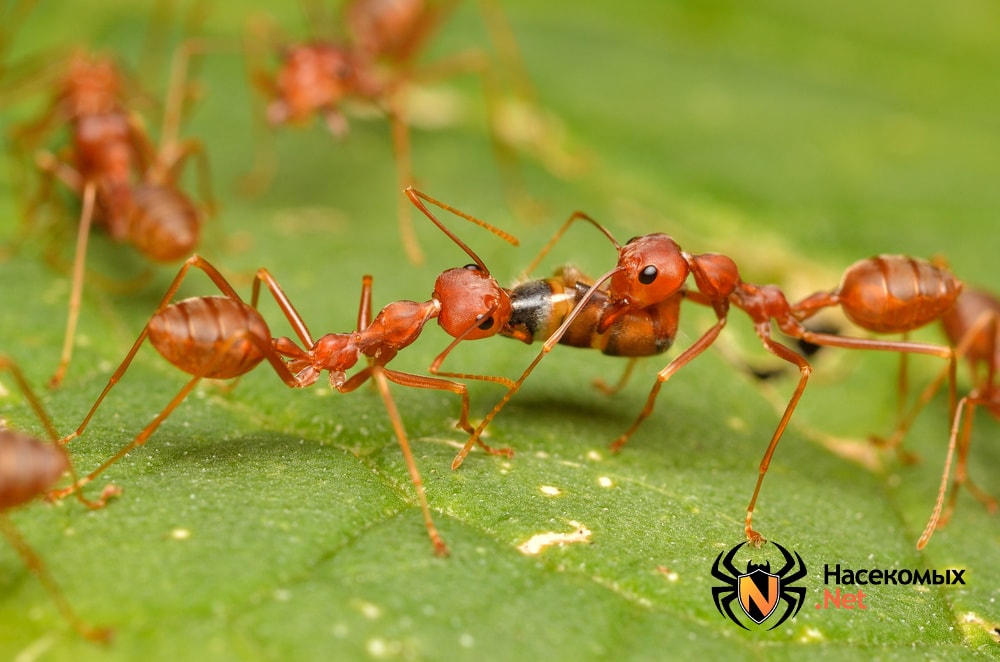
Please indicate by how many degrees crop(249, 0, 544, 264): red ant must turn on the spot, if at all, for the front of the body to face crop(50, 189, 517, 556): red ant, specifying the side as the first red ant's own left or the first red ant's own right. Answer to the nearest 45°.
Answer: approximately 45° to the first red ant's own left

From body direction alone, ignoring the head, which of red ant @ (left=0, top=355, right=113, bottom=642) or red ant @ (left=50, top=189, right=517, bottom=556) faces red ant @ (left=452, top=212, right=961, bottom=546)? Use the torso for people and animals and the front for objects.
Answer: red ant @ (left=50, top=189, right=517, bottom=556)

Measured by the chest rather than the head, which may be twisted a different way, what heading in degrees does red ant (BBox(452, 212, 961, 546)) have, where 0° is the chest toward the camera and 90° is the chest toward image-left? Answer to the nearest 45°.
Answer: approximately 90°

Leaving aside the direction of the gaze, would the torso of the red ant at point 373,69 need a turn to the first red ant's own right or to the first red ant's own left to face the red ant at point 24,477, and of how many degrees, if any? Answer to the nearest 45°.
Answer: approximately 45° to the first red ant's own left

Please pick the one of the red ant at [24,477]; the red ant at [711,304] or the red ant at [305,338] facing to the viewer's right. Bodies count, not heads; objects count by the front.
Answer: the red ant at [305,338]

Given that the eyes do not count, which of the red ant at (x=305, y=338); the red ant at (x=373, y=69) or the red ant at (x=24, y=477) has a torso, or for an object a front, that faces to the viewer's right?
the red ant at (x=305, y=338)

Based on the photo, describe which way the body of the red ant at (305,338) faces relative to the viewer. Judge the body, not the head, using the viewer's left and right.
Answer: facing to the right of the viewer

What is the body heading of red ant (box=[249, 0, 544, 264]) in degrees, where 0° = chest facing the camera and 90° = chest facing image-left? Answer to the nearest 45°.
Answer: approximately 45°

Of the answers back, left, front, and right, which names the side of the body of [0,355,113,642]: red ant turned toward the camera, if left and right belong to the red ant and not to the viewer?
left

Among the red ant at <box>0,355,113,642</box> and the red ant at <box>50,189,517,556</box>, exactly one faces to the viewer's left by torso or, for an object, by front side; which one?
the red ant at <box>0,355,113,642</box>

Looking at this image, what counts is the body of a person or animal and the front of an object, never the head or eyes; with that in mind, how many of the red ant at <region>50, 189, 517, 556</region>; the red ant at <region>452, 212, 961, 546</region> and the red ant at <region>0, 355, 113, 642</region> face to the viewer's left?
2

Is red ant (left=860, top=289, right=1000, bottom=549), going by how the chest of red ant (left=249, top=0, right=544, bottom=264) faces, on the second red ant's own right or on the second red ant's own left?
on the second red ant's own left

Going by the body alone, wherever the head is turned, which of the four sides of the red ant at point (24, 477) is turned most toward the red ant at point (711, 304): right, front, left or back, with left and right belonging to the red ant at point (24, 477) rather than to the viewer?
back
